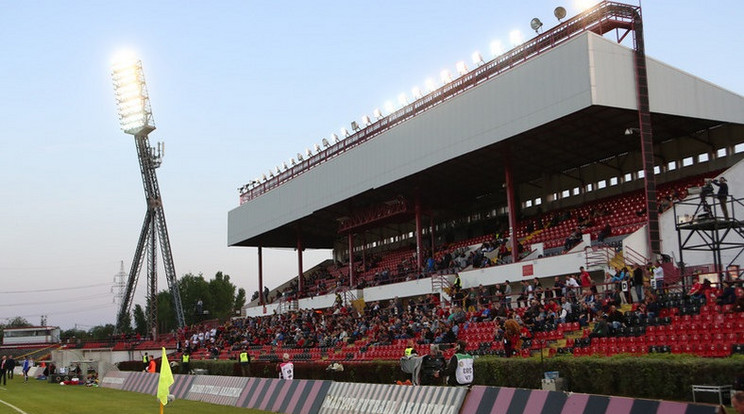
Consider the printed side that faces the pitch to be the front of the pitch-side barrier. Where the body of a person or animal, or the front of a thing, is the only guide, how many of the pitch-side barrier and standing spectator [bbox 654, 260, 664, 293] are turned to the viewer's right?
0

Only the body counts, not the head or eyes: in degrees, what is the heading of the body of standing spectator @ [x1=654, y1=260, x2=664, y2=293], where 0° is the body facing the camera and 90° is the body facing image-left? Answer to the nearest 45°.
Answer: approximately 45°

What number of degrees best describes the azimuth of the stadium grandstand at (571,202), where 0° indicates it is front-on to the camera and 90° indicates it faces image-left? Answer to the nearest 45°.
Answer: approximately 45°

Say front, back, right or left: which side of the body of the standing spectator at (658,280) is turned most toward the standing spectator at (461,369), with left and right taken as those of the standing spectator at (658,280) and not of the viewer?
front

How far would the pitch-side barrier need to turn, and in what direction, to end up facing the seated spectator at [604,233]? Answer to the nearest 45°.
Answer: approximately 180°

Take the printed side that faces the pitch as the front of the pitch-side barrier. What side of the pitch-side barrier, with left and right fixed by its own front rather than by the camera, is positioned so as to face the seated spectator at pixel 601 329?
back

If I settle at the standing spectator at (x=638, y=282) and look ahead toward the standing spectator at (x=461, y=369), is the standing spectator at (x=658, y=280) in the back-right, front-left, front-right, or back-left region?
back-left

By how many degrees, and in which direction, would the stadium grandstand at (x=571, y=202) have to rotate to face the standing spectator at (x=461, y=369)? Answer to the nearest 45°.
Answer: approximately 45° to its left

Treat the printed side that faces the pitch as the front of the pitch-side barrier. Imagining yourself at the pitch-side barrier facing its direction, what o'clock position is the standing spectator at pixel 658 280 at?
The standing spectator is roughly at 6 o'clock from the pitch-side barrier.

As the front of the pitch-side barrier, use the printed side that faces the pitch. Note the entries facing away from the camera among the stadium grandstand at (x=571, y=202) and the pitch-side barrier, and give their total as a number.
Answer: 0

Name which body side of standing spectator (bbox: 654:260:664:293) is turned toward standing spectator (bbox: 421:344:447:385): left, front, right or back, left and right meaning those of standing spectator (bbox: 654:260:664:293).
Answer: front
